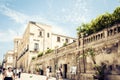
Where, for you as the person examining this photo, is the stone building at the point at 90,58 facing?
facing the viewer and to the left of the viewer

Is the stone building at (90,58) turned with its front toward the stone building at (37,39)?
no
